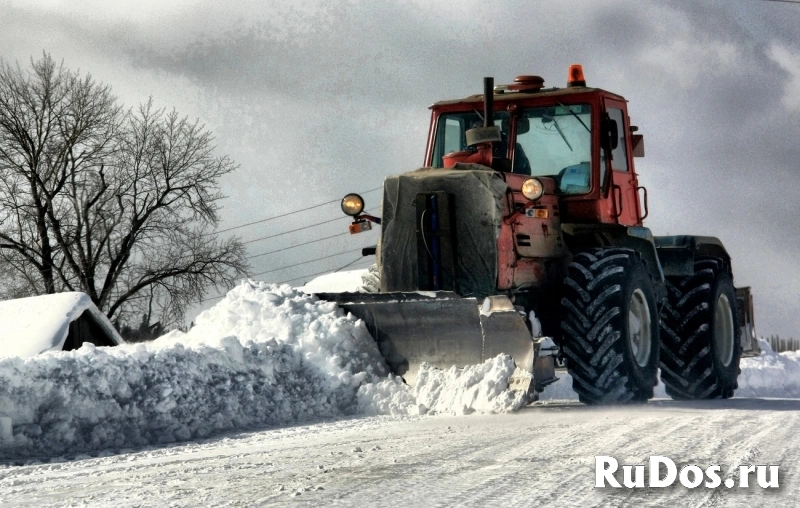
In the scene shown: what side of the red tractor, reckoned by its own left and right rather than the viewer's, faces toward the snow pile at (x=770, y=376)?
back

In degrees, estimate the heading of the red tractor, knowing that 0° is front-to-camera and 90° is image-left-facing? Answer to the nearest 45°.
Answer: approximately 45°

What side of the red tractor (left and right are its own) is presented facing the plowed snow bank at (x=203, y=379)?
front
